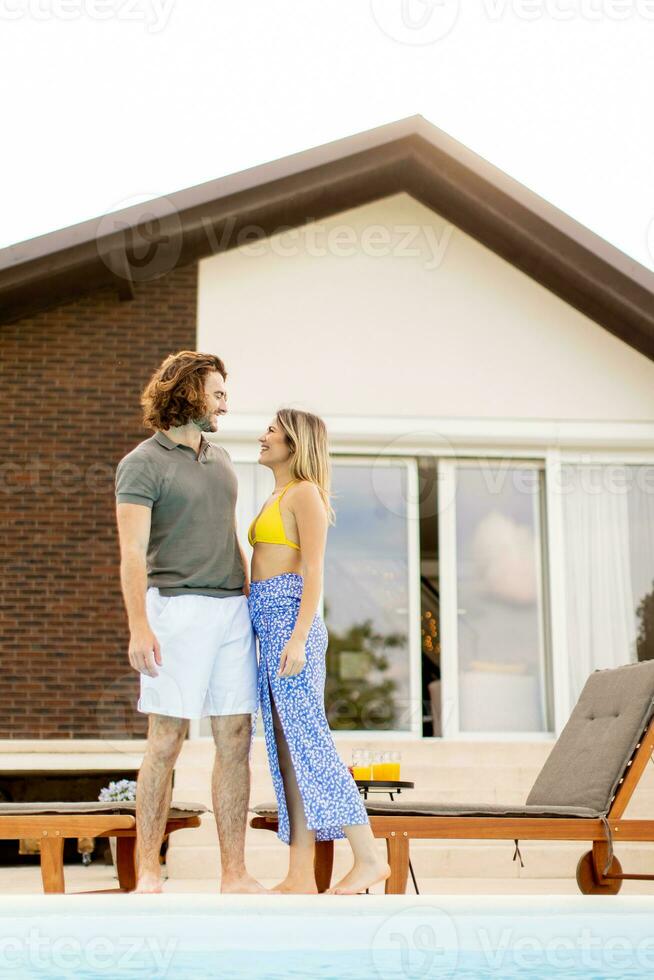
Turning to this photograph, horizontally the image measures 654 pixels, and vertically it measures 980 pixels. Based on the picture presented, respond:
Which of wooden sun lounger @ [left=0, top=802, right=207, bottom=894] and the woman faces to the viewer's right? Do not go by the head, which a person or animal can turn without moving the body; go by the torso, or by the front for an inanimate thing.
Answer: the wooden sun lounger

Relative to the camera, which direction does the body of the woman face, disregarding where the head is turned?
to the viewer's left

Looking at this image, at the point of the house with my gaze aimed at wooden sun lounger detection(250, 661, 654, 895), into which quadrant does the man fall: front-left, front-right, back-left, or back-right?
front-right

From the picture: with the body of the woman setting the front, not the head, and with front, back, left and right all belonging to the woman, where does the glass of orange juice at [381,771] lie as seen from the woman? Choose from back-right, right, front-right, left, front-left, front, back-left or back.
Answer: right

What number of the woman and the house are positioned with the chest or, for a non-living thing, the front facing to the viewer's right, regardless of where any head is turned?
0

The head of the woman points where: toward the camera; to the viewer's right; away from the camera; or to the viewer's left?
to the viewer's left

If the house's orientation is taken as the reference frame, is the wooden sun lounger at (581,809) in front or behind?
in front

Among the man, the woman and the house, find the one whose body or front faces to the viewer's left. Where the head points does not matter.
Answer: the woman

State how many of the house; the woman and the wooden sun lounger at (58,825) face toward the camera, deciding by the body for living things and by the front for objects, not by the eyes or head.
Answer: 1

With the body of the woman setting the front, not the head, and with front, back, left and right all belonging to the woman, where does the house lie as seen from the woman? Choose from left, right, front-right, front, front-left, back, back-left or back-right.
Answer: right

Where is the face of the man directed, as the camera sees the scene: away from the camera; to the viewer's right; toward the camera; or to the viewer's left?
to the viewer's right

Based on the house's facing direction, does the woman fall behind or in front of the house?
in front

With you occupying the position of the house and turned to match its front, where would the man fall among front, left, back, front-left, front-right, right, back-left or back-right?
front

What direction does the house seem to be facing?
toward the camera

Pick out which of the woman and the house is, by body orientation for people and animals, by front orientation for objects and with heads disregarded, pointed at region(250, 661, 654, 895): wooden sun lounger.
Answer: the house

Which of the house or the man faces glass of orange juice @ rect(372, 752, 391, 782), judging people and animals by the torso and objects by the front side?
the house

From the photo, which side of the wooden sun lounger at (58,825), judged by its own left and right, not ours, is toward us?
right

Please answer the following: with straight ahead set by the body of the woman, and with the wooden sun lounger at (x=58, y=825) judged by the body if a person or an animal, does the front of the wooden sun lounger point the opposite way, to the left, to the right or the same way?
the opposite way

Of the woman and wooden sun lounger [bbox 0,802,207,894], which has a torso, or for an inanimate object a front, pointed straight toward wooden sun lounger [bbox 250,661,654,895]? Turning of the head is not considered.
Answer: wooden sun lounger [bbox 0,802,207,894]
